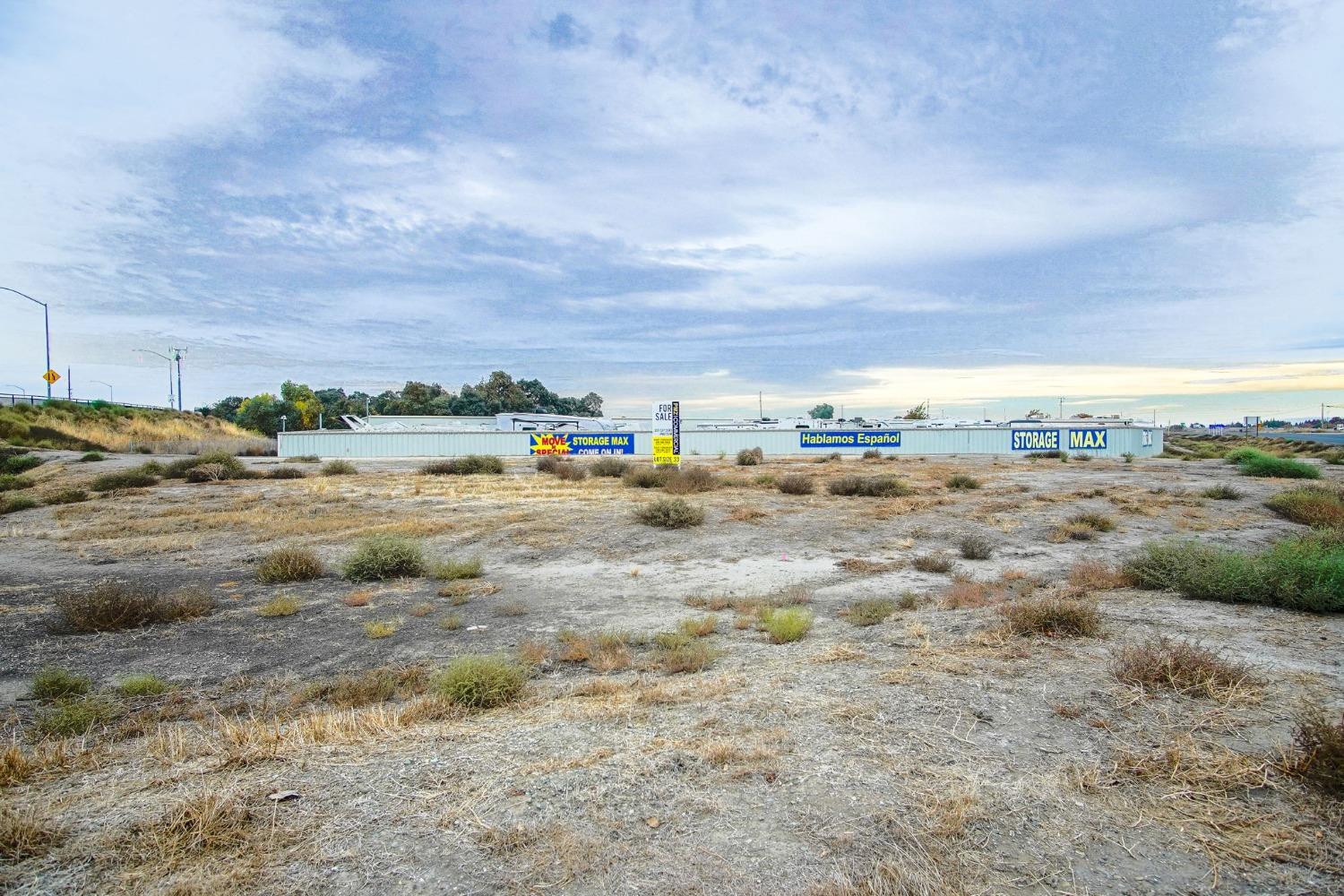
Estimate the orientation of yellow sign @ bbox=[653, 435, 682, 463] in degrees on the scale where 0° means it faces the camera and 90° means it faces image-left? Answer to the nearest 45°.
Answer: approximately 0°

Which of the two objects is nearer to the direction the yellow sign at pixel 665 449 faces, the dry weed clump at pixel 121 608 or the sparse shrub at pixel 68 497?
the dry weed clump

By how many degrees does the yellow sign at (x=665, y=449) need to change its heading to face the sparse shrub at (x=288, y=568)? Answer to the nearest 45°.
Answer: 0° — it already faces it

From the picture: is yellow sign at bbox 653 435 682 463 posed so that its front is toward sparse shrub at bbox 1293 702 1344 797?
yes

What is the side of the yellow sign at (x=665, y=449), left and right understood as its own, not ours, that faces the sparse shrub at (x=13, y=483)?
right

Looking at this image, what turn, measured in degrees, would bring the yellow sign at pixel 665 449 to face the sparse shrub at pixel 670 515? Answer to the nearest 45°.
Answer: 0° — it already faces it

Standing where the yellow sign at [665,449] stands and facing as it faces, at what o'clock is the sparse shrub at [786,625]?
The sparse shrub is roughly at 12 o'clock from the yellow sign.

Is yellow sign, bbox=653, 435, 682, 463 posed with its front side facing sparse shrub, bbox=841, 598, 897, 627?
yes

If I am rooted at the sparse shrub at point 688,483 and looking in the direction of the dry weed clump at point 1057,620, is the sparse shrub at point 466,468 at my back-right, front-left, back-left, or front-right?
back-right

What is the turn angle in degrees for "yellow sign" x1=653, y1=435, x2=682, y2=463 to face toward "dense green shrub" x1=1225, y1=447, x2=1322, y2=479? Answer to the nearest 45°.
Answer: approximately 90° to its left

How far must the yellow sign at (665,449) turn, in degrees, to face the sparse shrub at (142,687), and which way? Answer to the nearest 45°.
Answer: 0° — it already faces it

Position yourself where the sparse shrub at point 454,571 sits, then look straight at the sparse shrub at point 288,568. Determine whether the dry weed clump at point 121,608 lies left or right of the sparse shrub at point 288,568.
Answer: left

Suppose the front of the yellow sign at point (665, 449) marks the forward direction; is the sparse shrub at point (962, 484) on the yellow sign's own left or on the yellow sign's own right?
on the yellow sign's own left
